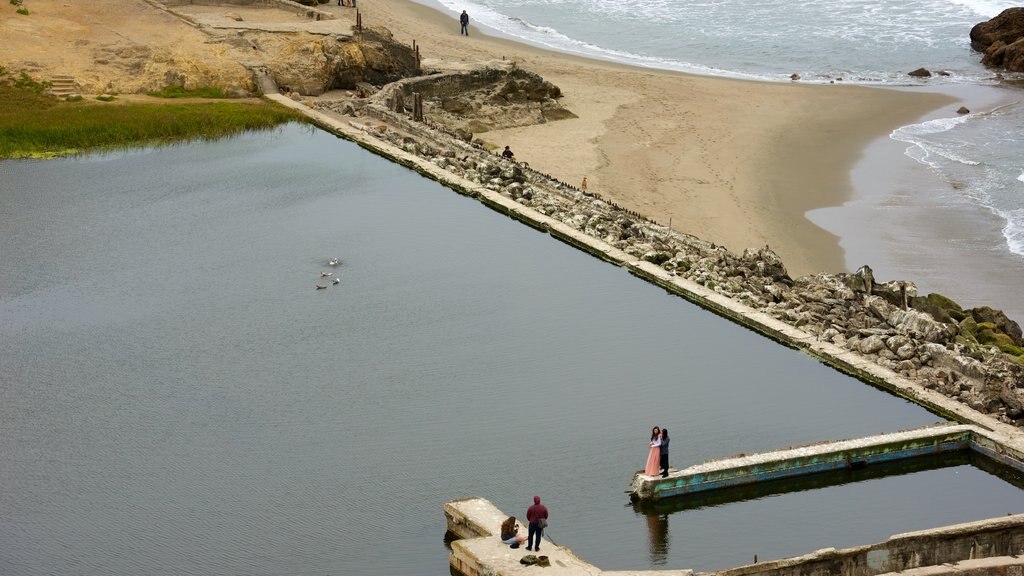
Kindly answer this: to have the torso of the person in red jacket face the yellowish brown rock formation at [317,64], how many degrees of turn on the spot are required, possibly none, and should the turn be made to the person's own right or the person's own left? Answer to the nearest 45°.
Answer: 0° — they already face it

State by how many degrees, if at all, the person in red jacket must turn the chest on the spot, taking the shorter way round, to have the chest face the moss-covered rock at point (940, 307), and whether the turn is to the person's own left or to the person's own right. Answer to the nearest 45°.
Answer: approximately 45° to the person's own right

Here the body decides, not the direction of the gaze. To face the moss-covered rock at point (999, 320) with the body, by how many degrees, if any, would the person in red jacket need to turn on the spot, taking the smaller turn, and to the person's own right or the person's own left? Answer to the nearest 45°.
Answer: approximately 45° to the person's own right

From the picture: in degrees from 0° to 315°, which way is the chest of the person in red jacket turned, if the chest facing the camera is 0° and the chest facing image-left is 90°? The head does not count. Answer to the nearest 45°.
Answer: approximately 180°

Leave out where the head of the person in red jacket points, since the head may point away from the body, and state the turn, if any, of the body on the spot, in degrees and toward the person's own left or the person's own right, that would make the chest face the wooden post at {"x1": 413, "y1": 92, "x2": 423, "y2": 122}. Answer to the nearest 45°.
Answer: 0° — they already face it

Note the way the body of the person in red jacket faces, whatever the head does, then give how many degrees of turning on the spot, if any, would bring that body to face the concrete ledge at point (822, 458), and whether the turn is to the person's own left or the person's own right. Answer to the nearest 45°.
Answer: approximately 45° to the person's own right

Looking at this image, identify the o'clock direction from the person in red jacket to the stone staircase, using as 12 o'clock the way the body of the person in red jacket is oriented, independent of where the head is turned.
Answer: The stone staircase is roughly at 11 o'clock from the person in red jacket.
